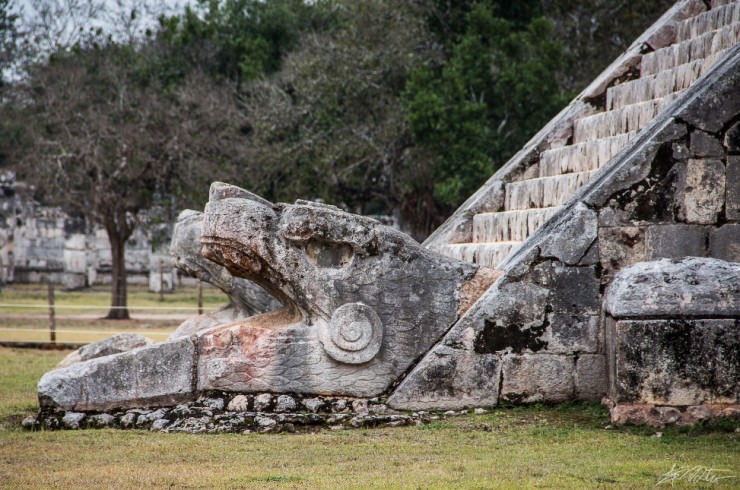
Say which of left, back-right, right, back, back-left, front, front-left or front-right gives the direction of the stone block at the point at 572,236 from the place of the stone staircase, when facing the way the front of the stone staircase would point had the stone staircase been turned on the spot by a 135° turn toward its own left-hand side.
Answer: front-right

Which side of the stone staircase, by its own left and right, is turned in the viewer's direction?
left

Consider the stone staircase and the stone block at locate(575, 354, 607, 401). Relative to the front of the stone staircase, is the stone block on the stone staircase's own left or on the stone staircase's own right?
on the stone staircase's own left

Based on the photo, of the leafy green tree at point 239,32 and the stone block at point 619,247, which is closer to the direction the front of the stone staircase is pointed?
the leafy green tree

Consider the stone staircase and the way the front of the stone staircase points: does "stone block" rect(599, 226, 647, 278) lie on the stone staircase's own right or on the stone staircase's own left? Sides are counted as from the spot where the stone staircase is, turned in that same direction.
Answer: on the stone staircase's own left

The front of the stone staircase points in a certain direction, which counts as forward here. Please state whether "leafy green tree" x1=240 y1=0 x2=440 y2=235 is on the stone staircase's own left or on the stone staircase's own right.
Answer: on the stone staircase's own right

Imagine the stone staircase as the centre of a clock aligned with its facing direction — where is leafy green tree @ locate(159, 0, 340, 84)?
The leafy green tree is roughly at 2 o'clock from the stone staircase.

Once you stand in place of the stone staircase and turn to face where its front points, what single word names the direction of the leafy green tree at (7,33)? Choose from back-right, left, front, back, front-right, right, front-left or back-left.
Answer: front-right

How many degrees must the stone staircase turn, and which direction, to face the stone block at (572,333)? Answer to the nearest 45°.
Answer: approximately 90° to its left

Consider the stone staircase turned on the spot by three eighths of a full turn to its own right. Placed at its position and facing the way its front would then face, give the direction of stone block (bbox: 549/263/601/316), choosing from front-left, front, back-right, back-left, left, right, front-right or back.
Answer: back-right

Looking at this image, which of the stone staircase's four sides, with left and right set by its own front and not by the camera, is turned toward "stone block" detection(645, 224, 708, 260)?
left

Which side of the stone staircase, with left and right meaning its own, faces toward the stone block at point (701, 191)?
left

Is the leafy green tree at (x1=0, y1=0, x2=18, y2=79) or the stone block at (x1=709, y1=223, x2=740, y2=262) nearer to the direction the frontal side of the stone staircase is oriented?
the leafy green tree
